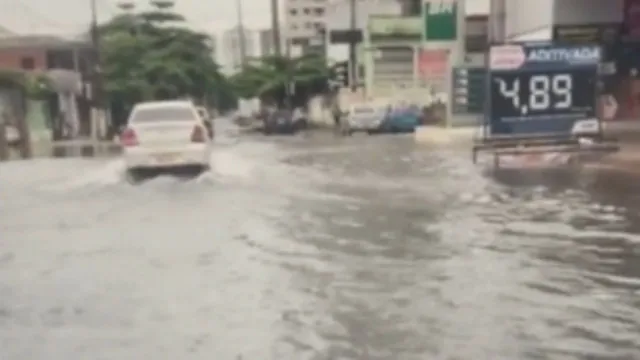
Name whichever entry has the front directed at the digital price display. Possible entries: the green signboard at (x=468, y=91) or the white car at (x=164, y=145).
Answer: the green signboard

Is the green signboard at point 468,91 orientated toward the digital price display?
yes

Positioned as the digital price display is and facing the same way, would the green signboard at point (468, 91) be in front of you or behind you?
behind

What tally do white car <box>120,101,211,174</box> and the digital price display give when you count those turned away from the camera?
1

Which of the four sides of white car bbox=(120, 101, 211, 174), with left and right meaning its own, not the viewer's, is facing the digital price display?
right

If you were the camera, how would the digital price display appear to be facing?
facing the viewer

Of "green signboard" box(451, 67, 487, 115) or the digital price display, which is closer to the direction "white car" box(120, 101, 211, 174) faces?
the green signboard

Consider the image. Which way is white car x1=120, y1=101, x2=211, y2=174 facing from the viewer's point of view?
away from the camera

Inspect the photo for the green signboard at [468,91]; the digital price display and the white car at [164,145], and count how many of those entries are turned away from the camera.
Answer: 1

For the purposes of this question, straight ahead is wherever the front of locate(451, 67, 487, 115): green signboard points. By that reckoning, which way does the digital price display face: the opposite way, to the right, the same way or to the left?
the same way

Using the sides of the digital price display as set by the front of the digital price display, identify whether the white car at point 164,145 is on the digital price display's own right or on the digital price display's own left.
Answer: on the digital price display's own right

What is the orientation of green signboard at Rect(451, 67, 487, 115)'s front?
toward the camera

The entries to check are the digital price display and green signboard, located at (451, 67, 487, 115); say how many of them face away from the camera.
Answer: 0
